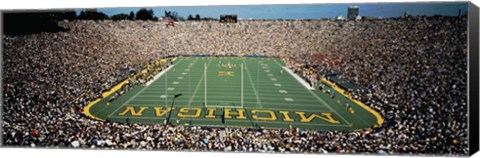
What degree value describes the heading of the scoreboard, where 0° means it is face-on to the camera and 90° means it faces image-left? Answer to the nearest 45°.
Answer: approximately 0°
